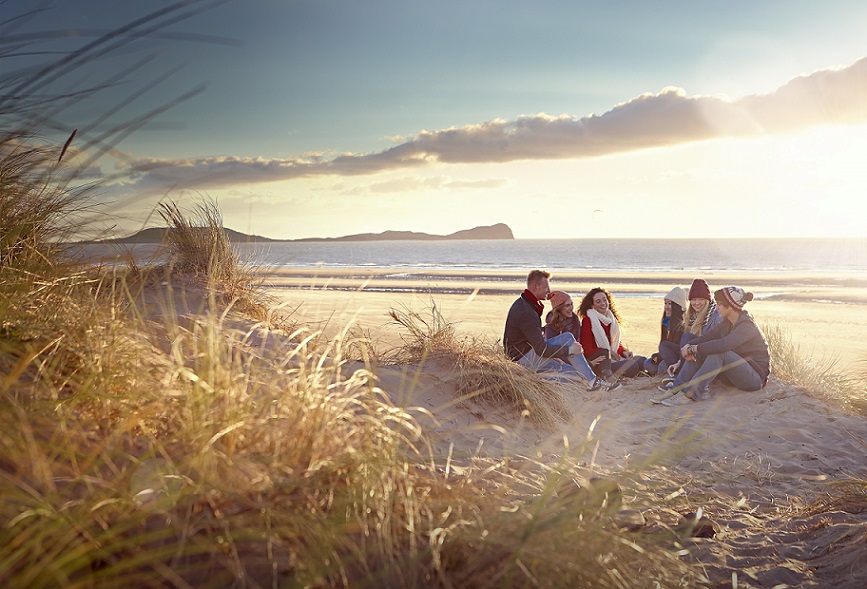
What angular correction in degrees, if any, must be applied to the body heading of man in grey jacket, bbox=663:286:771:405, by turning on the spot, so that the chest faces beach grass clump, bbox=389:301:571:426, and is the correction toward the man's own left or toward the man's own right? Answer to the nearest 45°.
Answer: approximately 45° to the man's own left

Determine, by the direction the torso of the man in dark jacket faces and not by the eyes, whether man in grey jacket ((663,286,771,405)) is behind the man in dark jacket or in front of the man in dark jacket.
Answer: in front

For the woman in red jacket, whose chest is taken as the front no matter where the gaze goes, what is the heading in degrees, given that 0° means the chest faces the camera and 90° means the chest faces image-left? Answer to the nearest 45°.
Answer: approximately 315°

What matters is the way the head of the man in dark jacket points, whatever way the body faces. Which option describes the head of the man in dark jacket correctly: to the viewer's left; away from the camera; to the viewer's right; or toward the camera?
to the viewer's right

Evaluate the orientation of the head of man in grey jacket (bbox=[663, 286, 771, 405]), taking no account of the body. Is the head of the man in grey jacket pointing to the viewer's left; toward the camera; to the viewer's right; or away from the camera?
to the viewer's left

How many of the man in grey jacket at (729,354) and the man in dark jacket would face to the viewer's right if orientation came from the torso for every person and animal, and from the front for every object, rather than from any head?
1

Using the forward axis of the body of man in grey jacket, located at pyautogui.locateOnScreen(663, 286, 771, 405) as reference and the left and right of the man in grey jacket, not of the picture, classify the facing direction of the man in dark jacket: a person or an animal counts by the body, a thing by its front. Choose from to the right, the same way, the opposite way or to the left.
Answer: the opposite way

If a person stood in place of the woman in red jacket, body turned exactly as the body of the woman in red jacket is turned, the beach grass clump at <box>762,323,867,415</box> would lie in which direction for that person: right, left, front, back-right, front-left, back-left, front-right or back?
front-left

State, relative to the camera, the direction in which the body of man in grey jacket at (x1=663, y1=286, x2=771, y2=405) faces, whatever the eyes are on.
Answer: to the viewer's left

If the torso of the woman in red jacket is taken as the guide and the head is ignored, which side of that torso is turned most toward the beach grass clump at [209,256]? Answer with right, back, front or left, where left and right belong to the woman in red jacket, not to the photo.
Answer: right

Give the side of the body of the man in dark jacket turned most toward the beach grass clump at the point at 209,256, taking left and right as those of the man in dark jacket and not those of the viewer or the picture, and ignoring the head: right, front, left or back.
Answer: back

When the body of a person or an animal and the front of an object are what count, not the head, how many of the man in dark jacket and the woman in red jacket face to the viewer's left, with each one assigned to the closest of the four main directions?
0

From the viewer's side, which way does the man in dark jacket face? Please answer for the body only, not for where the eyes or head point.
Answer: to the viewer's right
